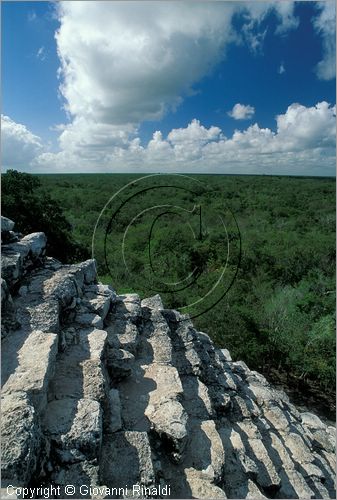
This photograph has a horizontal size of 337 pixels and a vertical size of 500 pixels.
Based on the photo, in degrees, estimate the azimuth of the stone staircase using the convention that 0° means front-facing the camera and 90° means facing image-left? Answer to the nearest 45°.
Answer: approximately 270°
